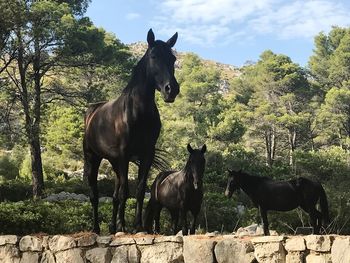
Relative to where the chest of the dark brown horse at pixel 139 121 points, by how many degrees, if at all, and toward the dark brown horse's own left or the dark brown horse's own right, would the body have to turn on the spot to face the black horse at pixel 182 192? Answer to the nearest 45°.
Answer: approximately 135° to the dark brown horse's own left

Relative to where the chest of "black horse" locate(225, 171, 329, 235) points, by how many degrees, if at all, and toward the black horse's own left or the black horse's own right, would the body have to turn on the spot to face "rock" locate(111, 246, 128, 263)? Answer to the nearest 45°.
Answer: approximately 90° to the black horse's own left

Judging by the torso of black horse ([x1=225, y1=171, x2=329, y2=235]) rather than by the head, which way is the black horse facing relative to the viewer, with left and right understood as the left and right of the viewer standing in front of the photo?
facing to the left of the viewer

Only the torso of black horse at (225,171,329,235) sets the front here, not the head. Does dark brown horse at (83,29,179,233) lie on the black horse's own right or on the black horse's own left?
on the black horse's own left

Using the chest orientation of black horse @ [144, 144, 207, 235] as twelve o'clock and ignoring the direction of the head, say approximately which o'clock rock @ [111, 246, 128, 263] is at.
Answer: The rock is roughly at 2 o'clock from the black horse.

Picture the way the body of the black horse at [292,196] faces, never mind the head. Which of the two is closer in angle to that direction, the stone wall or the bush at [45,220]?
the bush

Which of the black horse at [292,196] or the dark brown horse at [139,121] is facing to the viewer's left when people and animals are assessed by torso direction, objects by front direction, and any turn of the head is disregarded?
the black horse
